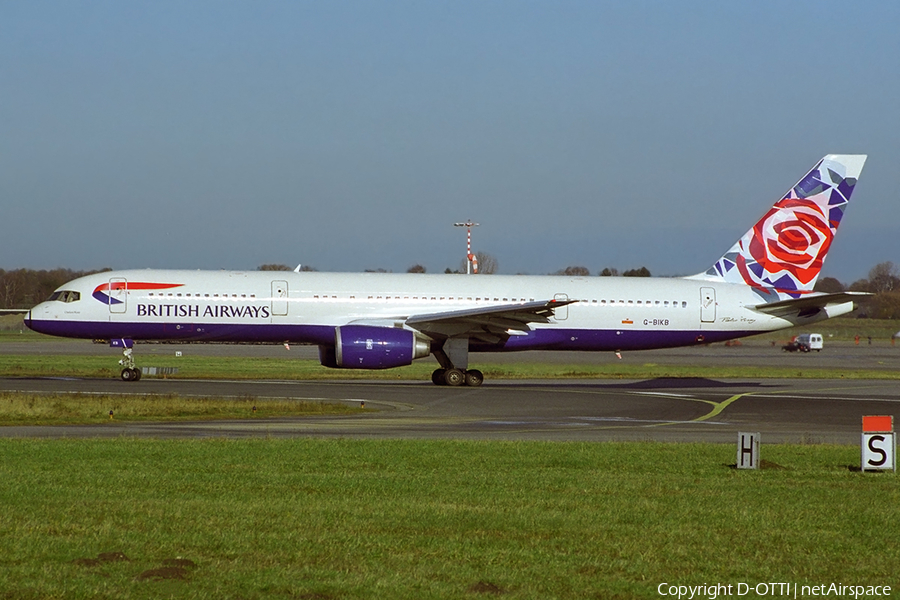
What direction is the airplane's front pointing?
to the viewer's left
